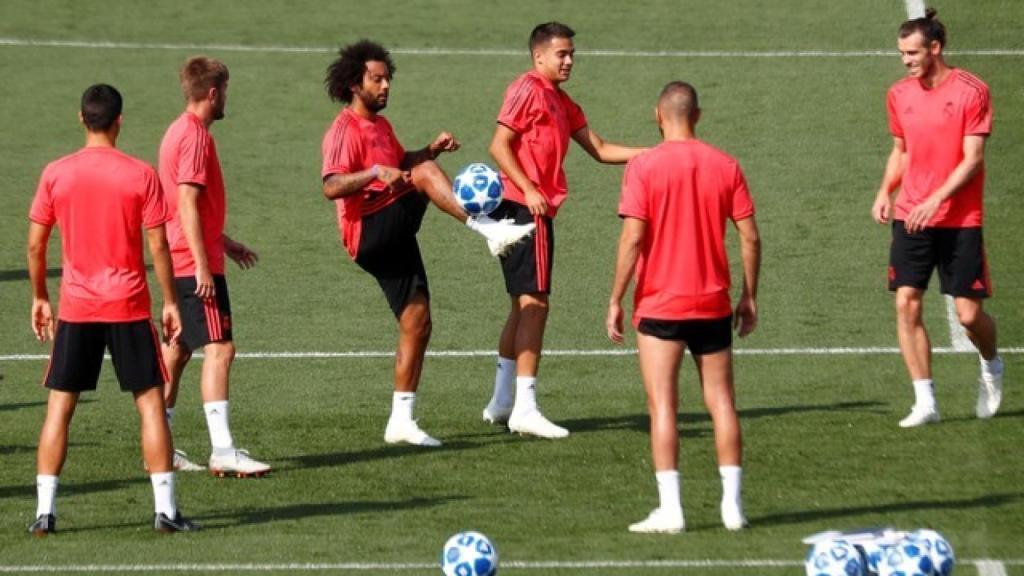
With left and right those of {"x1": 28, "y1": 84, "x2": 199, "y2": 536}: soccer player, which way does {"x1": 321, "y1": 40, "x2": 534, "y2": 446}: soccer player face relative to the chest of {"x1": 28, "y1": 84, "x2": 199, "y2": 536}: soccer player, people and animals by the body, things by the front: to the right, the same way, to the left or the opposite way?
to the right

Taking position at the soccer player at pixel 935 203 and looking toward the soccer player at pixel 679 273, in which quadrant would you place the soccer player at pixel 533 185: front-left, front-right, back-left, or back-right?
front-right

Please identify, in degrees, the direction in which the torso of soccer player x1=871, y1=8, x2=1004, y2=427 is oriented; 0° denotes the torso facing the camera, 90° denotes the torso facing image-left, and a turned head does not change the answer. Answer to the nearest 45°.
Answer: approximately 45°

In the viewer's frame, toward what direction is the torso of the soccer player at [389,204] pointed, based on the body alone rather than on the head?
to the viewer's right

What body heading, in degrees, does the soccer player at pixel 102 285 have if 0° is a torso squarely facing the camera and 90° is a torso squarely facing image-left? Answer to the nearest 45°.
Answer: approximately 180°

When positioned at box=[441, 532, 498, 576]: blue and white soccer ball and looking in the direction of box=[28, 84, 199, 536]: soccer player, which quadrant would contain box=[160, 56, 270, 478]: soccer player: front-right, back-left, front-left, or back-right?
front-right

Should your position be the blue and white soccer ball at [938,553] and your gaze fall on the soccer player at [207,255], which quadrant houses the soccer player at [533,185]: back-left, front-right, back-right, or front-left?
front-right

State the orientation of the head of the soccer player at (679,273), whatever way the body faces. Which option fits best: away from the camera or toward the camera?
away from the camera

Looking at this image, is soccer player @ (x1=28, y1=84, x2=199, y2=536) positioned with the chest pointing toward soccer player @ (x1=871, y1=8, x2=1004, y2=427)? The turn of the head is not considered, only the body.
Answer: no

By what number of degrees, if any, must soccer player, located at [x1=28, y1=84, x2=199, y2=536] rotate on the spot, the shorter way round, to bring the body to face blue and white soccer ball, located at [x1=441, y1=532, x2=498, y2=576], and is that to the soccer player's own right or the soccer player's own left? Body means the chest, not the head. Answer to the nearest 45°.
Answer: approximately 135° to the soccer player's own right

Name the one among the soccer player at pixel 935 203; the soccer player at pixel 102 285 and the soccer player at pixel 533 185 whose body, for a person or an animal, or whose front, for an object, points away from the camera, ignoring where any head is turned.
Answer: the soccer player at pixel 102 285
